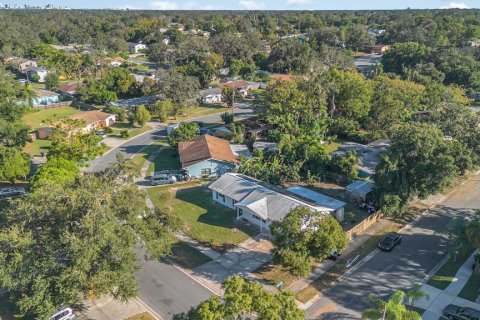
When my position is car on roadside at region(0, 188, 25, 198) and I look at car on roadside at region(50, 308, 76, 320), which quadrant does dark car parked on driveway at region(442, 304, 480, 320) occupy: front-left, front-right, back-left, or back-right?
front-left

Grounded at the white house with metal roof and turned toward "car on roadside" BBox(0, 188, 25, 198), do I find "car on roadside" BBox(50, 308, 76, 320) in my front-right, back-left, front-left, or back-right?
front-left

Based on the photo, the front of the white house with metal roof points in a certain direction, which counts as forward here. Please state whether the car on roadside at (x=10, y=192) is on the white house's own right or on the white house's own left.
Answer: on the white house's own right

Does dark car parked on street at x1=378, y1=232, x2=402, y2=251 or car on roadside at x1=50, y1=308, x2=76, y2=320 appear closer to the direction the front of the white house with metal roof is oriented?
the car on roadside

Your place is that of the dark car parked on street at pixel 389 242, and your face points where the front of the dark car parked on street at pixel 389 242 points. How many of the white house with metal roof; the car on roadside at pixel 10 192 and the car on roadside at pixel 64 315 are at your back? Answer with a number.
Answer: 0

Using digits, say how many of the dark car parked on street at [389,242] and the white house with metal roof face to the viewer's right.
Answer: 0

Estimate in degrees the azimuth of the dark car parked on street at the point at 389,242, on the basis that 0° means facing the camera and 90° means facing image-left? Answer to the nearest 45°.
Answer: approximately 45°

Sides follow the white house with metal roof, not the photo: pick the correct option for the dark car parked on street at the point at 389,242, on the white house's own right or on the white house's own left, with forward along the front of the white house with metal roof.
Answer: on the white house's own left

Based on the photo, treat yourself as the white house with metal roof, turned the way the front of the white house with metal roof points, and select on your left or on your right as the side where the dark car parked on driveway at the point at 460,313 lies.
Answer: on your left

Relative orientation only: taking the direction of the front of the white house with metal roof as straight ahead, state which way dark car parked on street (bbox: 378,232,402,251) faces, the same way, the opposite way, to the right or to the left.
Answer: the same way

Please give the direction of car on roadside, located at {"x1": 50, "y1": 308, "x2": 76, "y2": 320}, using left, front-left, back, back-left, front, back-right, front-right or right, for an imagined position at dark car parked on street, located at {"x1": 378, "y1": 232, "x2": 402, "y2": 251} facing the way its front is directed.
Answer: front

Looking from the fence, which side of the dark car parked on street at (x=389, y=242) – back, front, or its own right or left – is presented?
right

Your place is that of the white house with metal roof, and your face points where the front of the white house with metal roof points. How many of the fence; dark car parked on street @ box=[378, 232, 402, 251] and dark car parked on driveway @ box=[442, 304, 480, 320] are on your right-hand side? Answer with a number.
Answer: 0

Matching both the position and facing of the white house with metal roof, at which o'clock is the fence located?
The fence is roughly at 8 o'clock from the white house with metal roof.

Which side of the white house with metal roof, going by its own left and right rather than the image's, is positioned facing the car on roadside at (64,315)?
front
